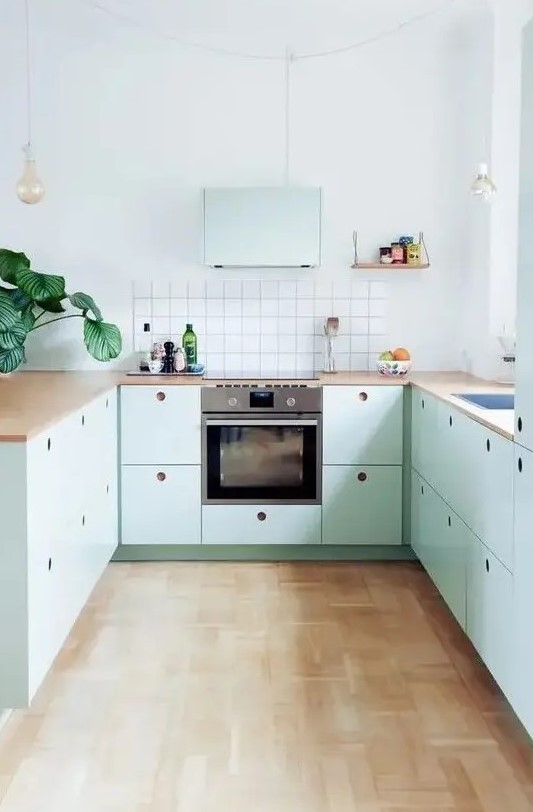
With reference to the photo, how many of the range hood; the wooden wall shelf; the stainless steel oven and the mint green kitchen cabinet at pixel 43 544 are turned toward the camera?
3

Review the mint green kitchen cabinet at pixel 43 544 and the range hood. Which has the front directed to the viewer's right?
the mint green kitchen cabinet

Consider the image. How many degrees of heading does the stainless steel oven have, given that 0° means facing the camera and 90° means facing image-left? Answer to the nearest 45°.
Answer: approximately 0°

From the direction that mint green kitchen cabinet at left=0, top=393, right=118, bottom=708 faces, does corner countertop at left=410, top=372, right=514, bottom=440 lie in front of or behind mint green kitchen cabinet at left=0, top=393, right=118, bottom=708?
in front

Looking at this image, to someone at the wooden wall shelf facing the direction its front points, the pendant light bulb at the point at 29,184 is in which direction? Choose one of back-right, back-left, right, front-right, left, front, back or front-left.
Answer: front-right

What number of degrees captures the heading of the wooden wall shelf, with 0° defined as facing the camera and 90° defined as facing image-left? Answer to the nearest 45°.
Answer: approximately 0°

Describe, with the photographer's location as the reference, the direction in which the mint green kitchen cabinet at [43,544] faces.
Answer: facing to the right of the viewer
